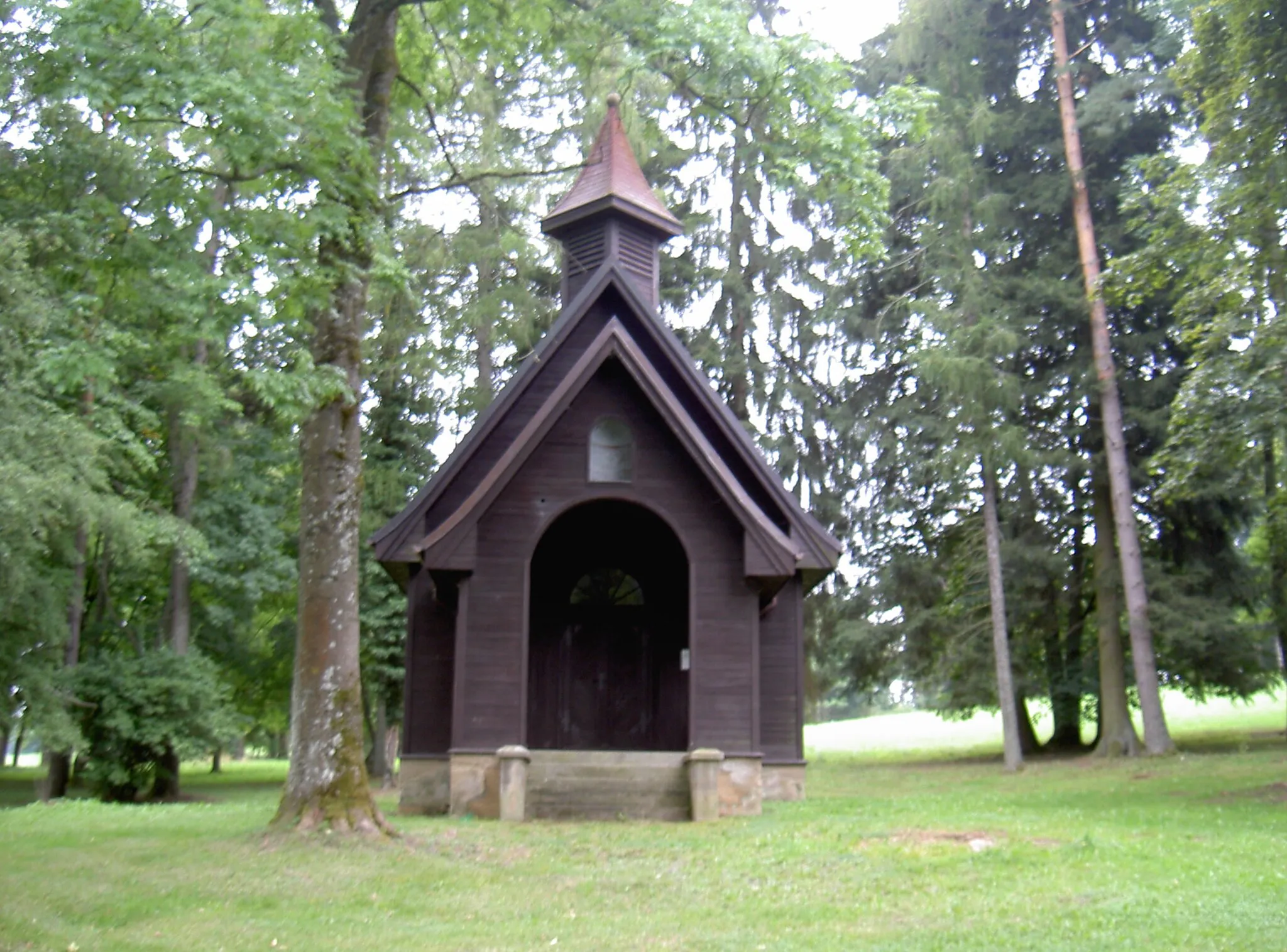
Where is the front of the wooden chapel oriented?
toward the camera

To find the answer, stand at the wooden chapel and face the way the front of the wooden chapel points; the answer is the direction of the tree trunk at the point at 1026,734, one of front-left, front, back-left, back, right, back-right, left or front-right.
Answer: back-left

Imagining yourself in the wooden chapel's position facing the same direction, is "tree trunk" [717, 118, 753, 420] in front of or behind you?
behind

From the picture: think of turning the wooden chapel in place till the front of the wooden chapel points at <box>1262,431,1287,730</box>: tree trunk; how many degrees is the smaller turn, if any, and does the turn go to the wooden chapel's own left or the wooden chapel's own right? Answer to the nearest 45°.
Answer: approximately 135° to the wooden chapel's own left

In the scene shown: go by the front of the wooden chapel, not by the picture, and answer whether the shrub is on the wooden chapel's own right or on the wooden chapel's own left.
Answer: on the wooden chapel's own right

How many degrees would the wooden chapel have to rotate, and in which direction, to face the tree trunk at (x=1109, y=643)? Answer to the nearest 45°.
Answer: approximately 135° to its left
